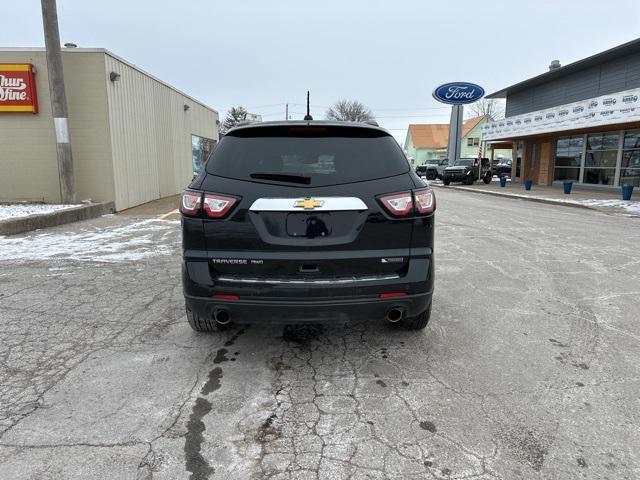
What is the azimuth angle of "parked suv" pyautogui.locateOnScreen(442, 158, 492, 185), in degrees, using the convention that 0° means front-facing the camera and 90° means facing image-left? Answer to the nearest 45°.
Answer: approximately 45°

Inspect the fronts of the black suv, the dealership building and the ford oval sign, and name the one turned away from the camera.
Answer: the black suv

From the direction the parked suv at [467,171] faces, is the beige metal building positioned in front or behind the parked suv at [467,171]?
in front

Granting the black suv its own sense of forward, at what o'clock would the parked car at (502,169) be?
The parked car is roughly at 1 o'clock from the black suv.

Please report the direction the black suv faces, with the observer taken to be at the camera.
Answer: facing away from the viewer

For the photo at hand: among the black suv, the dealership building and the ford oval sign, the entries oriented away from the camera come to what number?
1

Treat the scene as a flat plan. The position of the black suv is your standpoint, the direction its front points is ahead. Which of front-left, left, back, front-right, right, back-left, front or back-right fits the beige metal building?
front-left

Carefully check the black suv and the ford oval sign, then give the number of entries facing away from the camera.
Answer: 1

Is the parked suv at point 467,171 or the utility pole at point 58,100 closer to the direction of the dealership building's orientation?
the utility pole

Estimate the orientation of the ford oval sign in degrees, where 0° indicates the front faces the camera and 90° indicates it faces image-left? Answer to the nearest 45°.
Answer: approximately 0°

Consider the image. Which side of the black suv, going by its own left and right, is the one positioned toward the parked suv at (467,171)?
front

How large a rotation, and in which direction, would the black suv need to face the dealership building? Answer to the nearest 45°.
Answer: approximately 45° to its right
